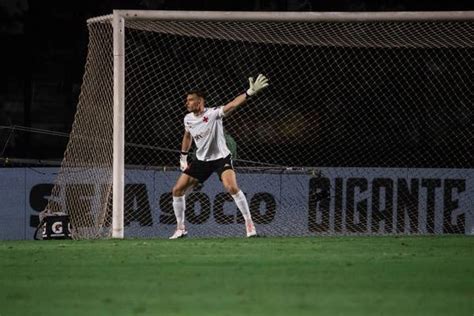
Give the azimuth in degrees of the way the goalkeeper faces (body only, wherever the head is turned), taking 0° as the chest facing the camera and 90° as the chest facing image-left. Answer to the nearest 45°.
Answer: approximately 45°

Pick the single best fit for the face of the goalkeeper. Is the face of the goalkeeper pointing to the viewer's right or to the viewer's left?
to the viewer's left

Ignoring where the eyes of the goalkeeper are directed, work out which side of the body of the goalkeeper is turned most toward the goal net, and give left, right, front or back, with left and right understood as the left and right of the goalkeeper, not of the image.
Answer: back
